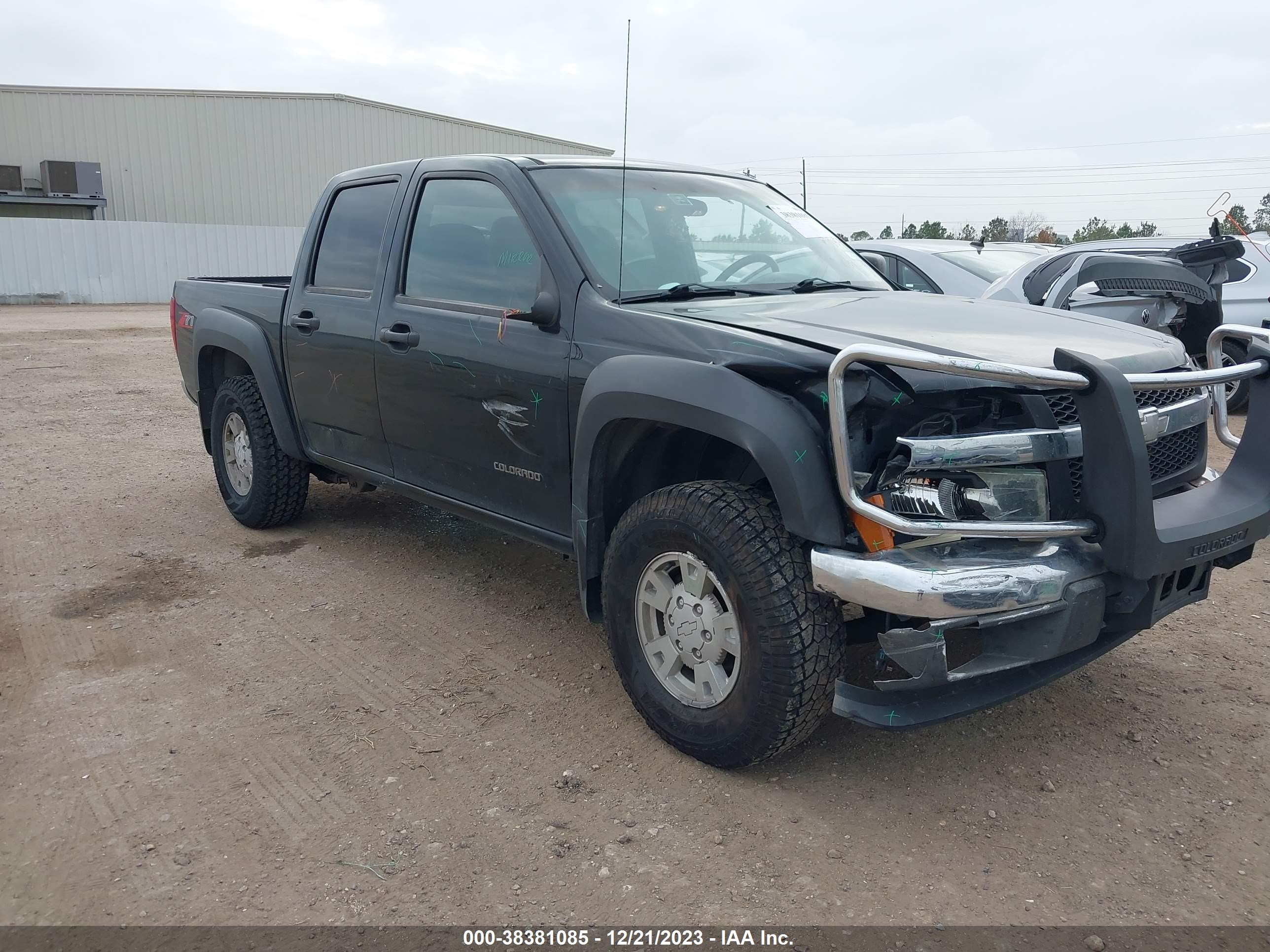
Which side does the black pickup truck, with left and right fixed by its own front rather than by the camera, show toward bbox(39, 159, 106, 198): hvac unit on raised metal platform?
back

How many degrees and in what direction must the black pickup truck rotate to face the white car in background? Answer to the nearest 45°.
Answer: approximately 90° to its left

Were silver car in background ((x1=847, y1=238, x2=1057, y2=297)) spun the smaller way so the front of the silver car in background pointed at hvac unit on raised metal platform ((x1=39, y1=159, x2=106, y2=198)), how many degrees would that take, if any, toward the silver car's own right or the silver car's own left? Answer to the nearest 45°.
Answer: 0° — it already faces it

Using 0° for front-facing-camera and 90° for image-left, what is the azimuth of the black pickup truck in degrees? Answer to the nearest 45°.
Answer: approximately 315°

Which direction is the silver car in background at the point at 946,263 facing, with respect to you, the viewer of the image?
facing away from the viewer and to the left of the viewer

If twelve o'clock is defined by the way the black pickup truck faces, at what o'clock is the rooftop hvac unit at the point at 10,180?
The rooftop hvac unit is roughly at 6 o'clock from the black pickup truck.

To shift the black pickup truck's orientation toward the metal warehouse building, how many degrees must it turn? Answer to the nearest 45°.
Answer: approximately 180°

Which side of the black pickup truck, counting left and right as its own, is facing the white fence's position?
back

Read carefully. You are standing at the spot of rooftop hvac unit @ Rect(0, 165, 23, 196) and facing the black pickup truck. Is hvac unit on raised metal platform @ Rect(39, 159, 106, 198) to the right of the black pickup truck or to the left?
left
